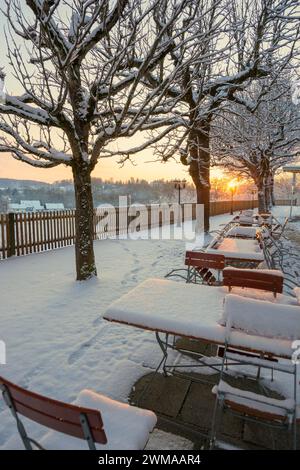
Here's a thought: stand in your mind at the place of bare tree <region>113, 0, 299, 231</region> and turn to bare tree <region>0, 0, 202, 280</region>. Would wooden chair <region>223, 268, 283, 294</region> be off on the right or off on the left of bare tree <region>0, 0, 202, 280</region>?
left

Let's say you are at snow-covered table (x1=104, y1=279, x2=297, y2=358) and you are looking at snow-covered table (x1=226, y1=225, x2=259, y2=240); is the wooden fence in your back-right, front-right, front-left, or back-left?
front-left

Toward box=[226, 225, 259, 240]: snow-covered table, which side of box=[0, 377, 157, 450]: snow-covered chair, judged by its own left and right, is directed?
front

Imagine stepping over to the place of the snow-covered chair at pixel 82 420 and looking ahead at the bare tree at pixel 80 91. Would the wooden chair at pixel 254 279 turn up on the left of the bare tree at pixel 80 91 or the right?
right

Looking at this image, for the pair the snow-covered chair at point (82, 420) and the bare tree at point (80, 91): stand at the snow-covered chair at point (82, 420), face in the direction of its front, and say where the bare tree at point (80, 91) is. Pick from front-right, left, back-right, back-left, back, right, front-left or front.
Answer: front-left

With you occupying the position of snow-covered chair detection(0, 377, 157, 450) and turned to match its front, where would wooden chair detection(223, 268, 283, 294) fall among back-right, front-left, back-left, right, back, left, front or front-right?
front

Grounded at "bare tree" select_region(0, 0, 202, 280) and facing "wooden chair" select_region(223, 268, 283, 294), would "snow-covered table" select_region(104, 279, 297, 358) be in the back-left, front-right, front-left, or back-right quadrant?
front-right

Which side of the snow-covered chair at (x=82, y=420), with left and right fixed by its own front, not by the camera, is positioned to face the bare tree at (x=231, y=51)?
front

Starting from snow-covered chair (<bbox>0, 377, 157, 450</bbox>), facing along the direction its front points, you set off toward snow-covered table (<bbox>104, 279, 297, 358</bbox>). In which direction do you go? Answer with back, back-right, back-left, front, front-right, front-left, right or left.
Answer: front

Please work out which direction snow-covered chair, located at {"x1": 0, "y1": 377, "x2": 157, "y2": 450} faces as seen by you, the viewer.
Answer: facing away from the viewer and to the right of the viewer
